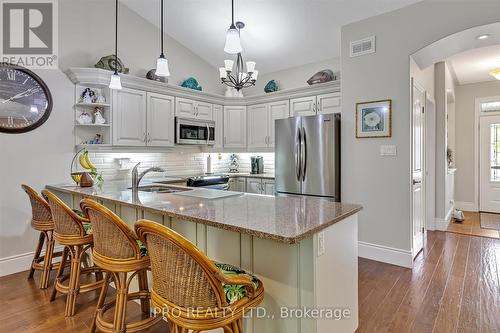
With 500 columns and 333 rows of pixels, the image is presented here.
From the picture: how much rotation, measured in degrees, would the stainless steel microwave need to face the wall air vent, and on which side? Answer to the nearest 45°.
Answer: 0° — it already faces it

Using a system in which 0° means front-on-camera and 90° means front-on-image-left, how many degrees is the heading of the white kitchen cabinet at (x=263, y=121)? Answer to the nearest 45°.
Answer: approximately 45°

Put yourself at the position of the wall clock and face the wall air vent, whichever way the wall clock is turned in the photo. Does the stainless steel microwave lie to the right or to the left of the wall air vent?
left

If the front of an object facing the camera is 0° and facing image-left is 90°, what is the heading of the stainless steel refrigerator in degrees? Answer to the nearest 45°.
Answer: approximately 45°
